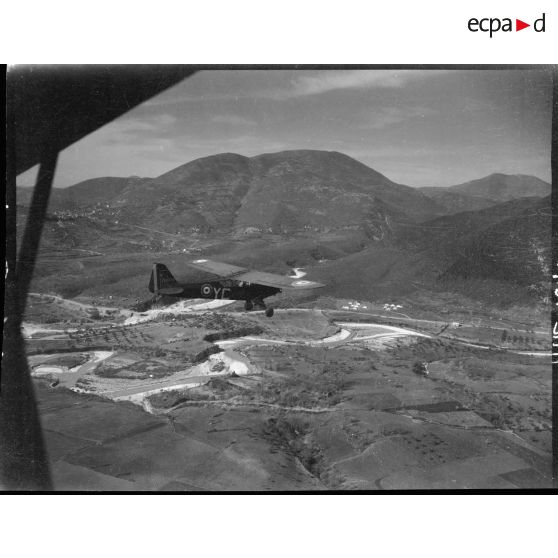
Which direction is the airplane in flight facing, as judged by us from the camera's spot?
facing away from the viewer and to the right of the viewer
